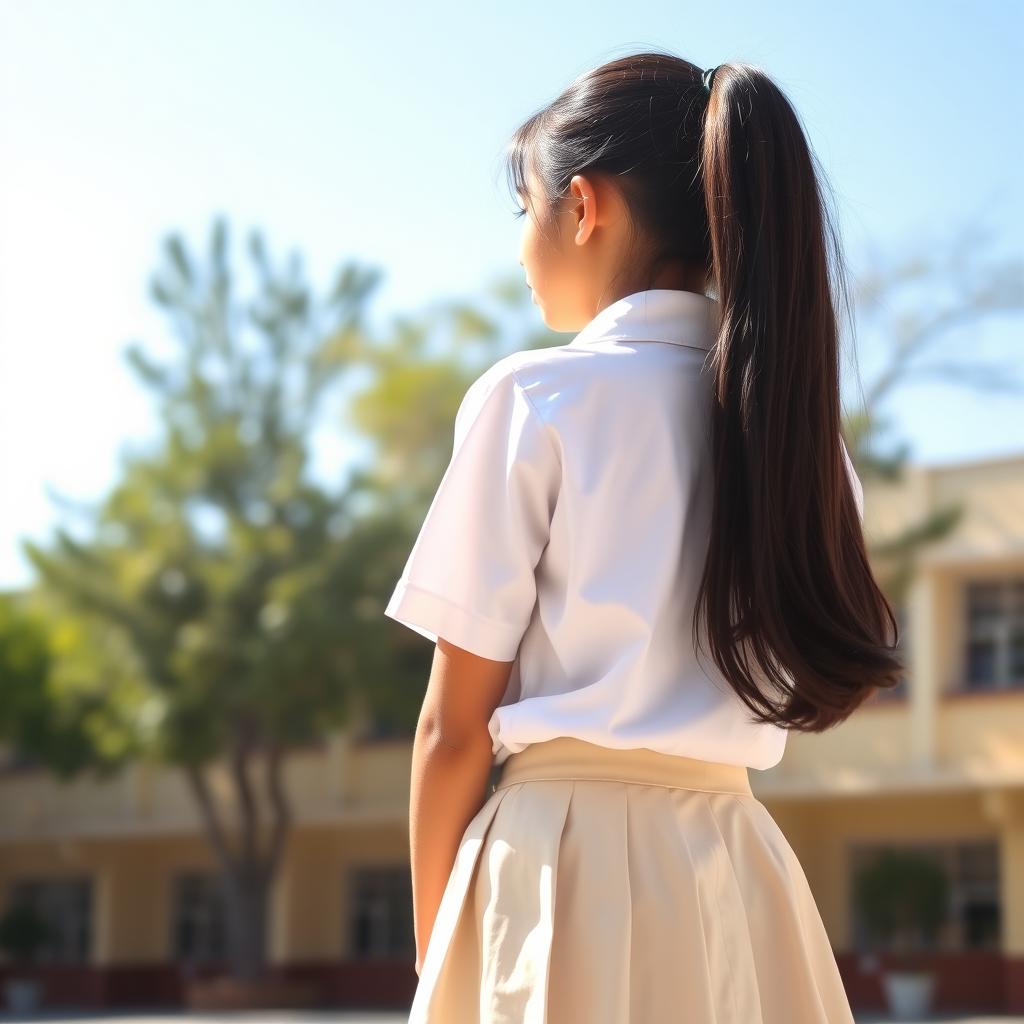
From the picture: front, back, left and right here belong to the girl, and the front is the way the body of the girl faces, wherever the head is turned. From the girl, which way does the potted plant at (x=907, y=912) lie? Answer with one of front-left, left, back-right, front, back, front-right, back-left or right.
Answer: front-right

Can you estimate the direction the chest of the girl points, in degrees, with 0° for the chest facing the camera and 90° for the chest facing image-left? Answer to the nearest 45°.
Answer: approximately 135°

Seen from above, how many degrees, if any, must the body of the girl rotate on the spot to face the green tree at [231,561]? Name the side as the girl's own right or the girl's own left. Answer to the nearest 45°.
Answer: approximately 45° to the girl's own right

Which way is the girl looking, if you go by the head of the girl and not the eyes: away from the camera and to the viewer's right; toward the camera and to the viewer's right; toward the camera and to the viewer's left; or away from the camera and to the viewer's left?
away from the camera and to the viewer's left

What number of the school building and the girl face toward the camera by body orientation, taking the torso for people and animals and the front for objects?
1

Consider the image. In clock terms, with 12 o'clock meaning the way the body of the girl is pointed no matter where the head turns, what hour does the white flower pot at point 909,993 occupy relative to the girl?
The white flower pot is roughly at 2 o'clock from the girl.

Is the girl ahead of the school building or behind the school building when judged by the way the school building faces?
ahead
